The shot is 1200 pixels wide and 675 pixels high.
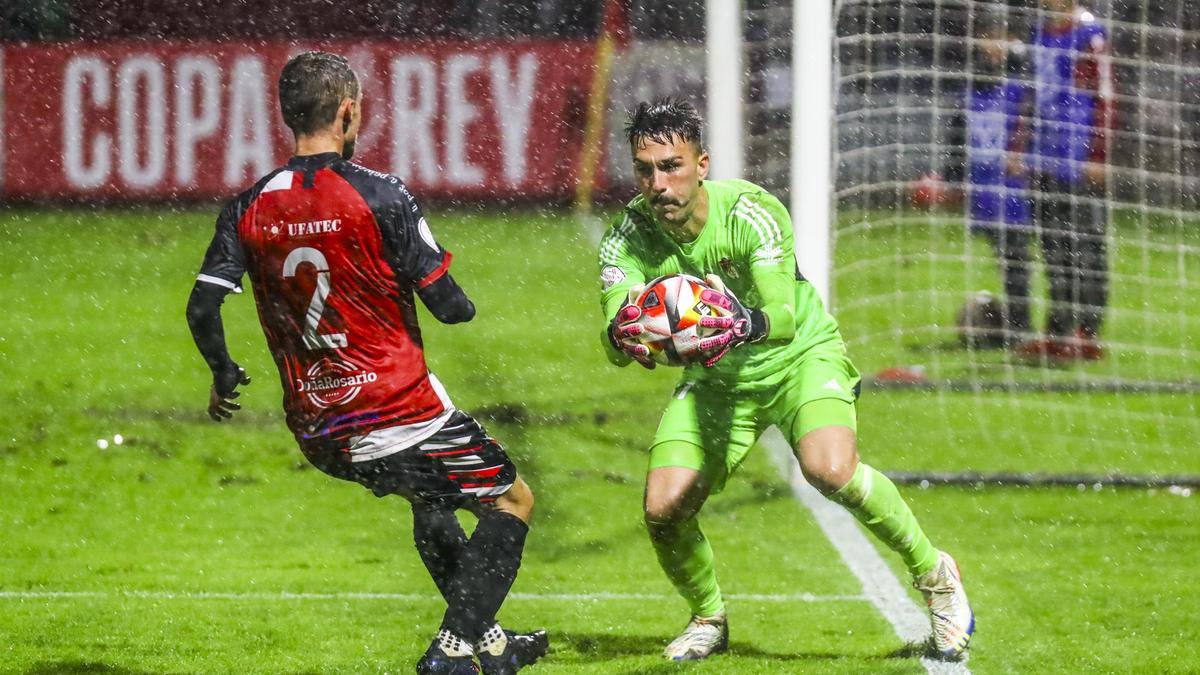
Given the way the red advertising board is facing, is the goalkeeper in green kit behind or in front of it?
in front

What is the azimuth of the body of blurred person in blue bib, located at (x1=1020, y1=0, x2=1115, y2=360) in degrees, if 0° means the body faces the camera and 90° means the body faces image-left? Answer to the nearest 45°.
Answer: approximately 45°

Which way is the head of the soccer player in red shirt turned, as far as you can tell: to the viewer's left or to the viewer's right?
to the viewer's right

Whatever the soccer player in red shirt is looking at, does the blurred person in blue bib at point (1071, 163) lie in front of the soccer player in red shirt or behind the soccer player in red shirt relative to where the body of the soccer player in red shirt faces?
in front

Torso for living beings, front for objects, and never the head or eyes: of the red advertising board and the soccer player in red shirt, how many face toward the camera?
1

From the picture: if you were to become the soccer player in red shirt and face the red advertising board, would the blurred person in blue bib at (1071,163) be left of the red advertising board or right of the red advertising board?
right

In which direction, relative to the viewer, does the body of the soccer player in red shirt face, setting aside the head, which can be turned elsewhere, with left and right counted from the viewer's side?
facing away from the viewer and to the right of the viewer
